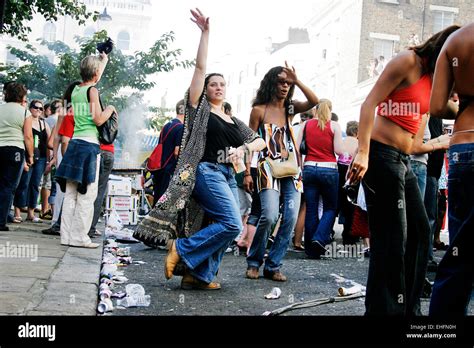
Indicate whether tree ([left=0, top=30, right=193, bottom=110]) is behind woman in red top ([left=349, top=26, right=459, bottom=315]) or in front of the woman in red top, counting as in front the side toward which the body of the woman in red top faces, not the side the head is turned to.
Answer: behind

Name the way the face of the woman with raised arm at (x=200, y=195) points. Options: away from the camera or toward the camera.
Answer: toward the camera

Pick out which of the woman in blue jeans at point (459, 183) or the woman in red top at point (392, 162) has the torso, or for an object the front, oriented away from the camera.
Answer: the woman in blue jeans

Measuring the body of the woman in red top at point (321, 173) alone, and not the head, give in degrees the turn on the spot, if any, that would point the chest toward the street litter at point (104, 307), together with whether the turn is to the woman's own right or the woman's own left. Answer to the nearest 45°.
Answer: approximately 180°

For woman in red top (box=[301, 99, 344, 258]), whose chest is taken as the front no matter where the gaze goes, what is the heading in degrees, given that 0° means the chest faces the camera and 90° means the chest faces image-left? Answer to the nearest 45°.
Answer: approximately 180°

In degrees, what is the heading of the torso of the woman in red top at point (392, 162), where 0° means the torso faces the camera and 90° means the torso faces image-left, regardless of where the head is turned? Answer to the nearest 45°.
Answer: approximately 315°

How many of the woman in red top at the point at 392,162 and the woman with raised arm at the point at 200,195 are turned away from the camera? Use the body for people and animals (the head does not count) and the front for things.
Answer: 0

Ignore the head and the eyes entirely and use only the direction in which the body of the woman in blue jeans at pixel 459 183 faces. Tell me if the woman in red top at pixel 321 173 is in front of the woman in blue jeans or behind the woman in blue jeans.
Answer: in front

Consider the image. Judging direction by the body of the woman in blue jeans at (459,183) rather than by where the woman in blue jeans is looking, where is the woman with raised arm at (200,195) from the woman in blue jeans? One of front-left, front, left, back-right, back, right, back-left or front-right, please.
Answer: front-left

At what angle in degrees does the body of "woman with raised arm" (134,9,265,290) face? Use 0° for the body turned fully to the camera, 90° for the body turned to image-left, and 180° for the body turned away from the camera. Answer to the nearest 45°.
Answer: approximately 315°
